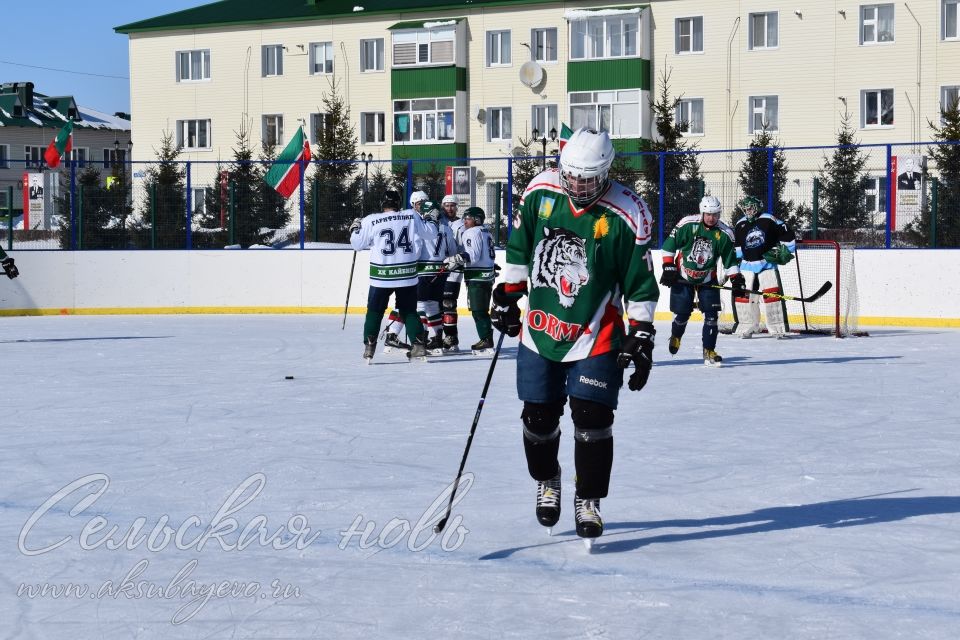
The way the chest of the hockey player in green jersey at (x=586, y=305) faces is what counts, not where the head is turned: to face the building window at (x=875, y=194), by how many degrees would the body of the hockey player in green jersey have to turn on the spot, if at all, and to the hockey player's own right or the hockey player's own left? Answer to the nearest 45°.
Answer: approximately 180°

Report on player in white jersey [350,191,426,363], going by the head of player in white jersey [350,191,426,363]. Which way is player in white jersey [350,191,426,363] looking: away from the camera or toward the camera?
away from the camera

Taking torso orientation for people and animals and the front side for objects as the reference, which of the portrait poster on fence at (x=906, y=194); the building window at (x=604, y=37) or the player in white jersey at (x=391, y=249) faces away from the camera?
the player in white jersey

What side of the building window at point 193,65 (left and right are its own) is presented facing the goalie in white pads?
front

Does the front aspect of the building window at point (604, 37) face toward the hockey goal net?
yes

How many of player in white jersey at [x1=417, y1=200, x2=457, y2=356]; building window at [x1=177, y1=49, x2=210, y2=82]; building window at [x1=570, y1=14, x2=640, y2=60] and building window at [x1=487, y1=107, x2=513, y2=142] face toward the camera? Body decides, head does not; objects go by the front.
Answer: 3

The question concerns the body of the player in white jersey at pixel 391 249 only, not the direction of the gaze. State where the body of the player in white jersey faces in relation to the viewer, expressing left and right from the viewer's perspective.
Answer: facing away from the viewer
